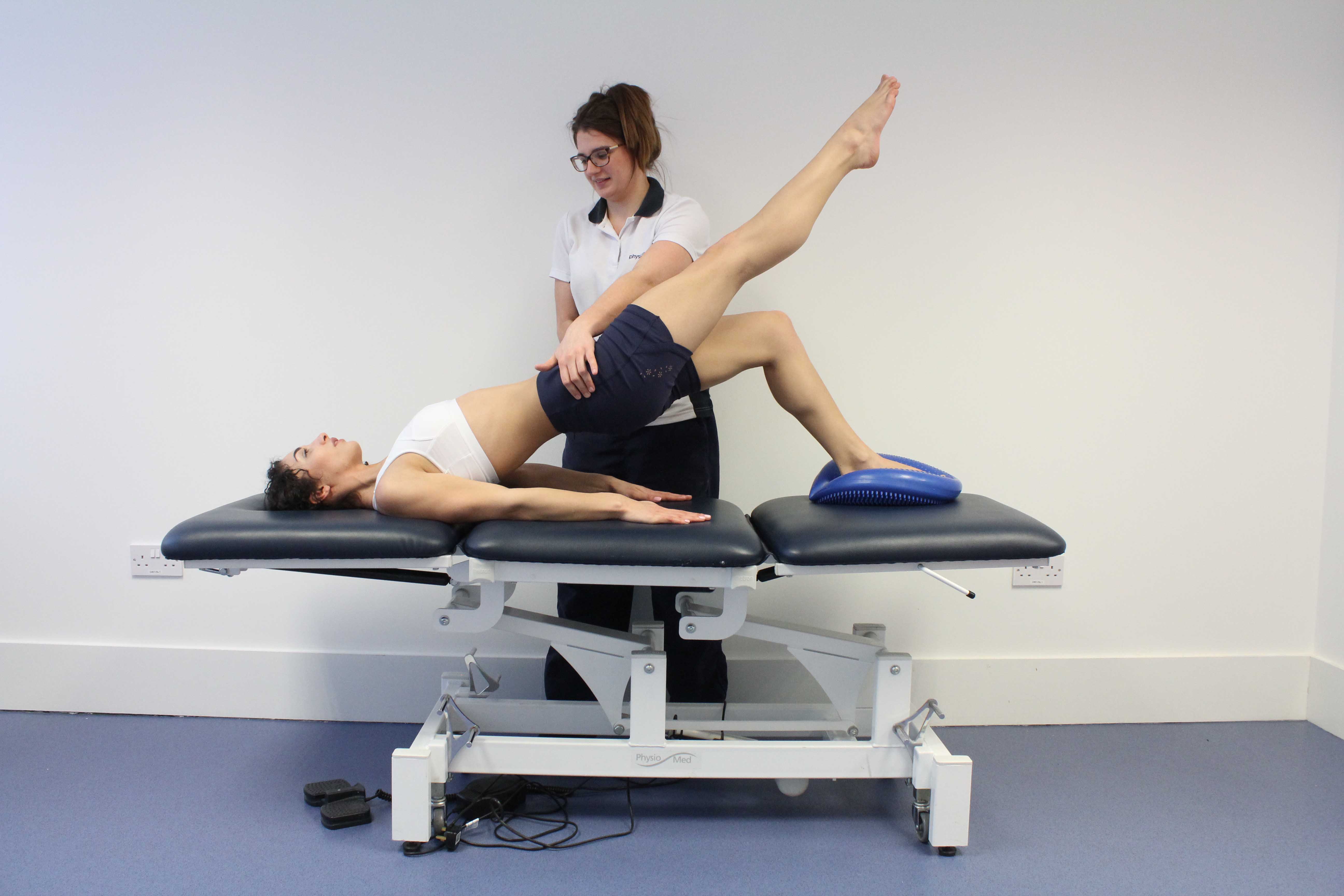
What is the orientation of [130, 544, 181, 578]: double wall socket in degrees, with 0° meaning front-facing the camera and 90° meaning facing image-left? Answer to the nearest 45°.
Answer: approximately 0°

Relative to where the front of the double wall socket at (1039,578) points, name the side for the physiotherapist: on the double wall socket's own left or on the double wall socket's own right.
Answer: on the double wall socket's own right

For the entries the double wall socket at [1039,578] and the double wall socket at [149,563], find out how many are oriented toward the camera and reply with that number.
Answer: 2

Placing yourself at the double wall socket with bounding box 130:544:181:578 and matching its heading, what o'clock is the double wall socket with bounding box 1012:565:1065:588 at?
the double wall socket with bounding box 1012:565:1065:588 is roughly at 10 o'clock from the double wall socket with bounding box 130:544:181:578.

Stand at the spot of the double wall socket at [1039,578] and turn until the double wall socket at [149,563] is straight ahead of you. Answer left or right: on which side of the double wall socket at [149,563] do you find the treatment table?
left

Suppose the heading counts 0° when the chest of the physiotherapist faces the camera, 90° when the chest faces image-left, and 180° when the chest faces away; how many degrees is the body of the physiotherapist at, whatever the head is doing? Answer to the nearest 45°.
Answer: approximately 45°
